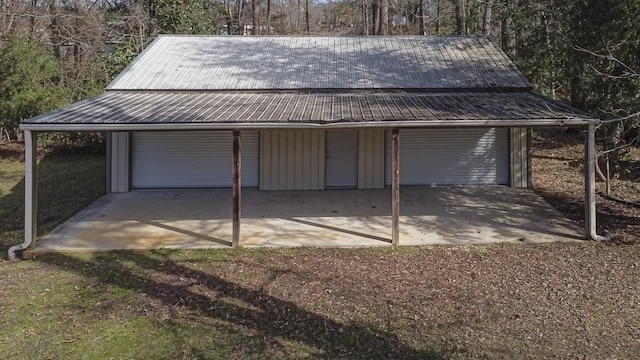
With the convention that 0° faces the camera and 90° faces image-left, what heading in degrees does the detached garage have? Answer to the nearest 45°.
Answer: approximately 0°
